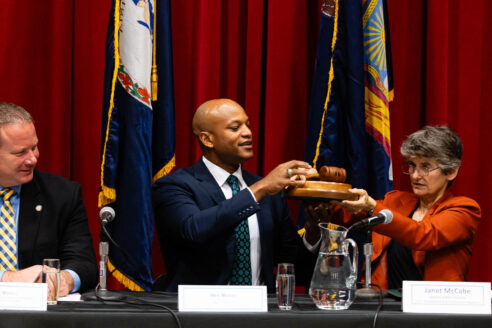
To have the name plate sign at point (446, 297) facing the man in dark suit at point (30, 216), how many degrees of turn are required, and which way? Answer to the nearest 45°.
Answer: approximately 90° to its right

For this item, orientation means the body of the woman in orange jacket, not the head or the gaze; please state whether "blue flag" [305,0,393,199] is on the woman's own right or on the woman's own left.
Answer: on the woman's own right

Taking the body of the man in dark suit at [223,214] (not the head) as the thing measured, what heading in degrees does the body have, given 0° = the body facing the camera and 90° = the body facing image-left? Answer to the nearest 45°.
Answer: approximately 315°

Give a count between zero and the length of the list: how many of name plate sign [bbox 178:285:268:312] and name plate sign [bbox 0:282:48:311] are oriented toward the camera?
2

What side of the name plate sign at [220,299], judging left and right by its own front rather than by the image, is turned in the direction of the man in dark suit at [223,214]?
back

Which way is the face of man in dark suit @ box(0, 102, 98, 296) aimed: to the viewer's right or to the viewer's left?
to the viewer's right

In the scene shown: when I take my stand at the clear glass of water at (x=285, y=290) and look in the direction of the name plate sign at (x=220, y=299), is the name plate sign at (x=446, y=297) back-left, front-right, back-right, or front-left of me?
back-left
